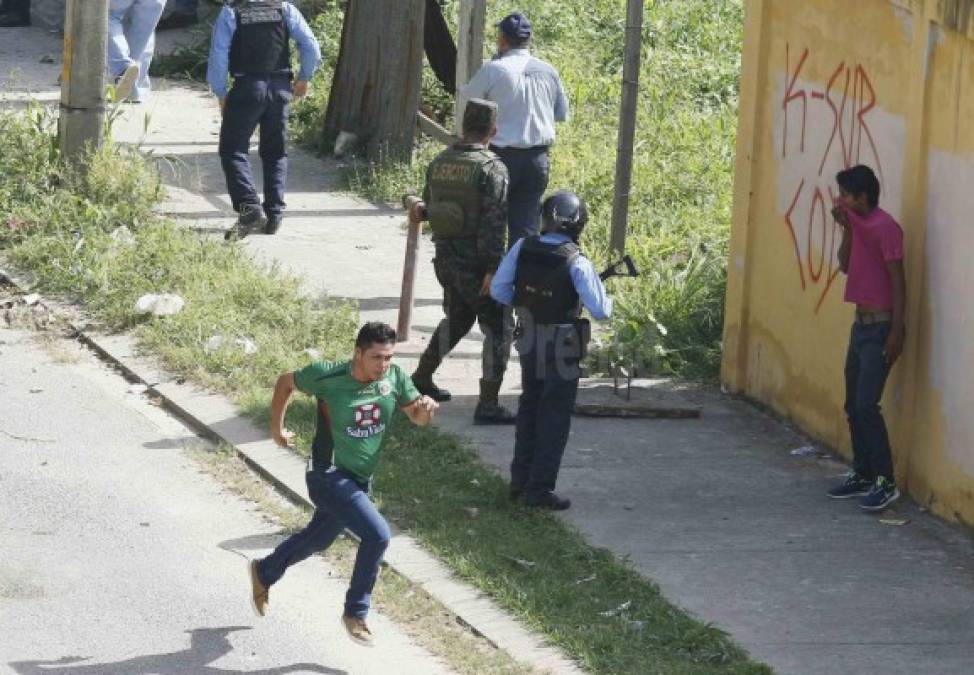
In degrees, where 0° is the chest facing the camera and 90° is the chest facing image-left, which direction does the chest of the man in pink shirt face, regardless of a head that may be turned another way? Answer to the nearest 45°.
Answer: approximately 45°

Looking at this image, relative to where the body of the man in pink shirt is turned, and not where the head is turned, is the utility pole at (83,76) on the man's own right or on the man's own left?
on the man's own right

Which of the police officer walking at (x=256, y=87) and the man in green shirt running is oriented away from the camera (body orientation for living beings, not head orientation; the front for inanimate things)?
the police officer walking

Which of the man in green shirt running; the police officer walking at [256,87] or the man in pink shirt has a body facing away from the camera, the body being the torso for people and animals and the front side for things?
the police officer walking

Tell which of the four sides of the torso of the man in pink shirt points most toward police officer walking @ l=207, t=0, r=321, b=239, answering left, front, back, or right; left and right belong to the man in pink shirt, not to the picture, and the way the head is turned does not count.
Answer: right

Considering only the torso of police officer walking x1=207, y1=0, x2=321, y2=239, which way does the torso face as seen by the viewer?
away from the camera

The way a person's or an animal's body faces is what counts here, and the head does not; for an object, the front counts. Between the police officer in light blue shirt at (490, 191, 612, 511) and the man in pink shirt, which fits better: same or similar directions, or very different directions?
very different directions

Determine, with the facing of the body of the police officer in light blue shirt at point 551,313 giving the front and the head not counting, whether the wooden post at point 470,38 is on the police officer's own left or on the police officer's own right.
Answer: on the police officer's own left

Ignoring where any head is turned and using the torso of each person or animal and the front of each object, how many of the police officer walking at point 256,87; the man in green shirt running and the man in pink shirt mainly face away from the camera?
1
